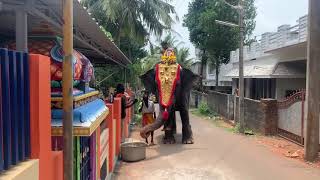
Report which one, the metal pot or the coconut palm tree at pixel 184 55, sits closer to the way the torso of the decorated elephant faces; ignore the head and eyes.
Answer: the metal pot

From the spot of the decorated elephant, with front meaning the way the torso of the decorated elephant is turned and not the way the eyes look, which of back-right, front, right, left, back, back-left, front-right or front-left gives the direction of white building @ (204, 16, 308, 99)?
back-left

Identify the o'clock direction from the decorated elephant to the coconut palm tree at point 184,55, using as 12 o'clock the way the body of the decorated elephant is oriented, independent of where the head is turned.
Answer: The coconut palm tree is roughly at 6 o'clock from the decorated elephant.

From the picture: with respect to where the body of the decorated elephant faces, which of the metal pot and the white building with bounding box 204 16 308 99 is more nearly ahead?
the metal pot

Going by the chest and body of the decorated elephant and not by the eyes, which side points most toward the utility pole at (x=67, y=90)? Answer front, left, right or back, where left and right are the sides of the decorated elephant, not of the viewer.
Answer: front

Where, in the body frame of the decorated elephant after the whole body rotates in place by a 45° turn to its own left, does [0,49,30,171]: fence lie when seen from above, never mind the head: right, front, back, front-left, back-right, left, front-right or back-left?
front-right

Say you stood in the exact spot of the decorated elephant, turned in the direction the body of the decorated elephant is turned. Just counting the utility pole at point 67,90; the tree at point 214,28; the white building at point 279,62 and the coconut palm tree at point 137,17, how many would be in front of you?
1

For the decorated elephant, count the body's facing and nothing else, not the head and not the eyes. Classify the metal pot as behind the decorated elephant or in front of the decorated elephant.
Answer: in front

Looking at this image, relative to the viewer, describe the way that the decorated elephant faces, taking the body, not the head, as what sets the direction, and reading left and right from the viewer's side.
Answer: facing the viewer

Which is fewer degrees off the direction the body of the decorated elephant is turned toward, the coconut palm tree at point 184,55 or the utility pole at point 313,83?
the utility pole

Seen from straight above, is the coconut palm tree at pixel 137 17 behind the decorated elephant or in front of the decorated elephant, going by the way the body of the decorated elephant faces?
behind
